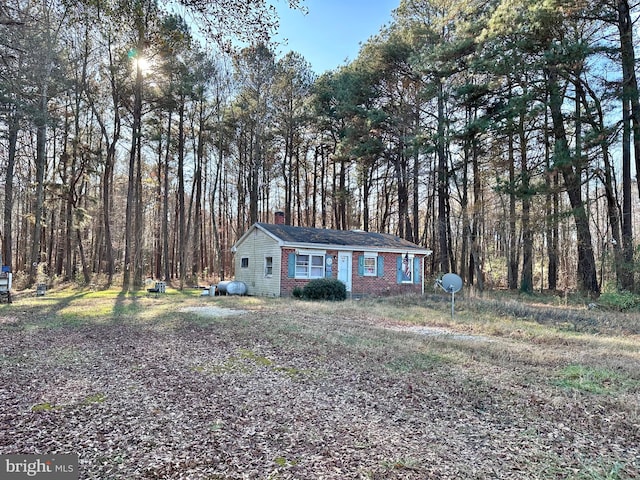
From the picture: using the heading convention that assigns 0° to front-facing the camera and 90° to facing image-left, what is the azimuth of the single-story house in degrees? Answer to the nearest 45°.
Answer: approximately 315°

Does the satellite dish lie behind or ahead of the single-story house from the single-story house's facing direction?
ahead

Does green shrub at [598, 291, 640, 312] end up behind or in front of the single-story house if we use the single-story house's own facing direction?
in front
